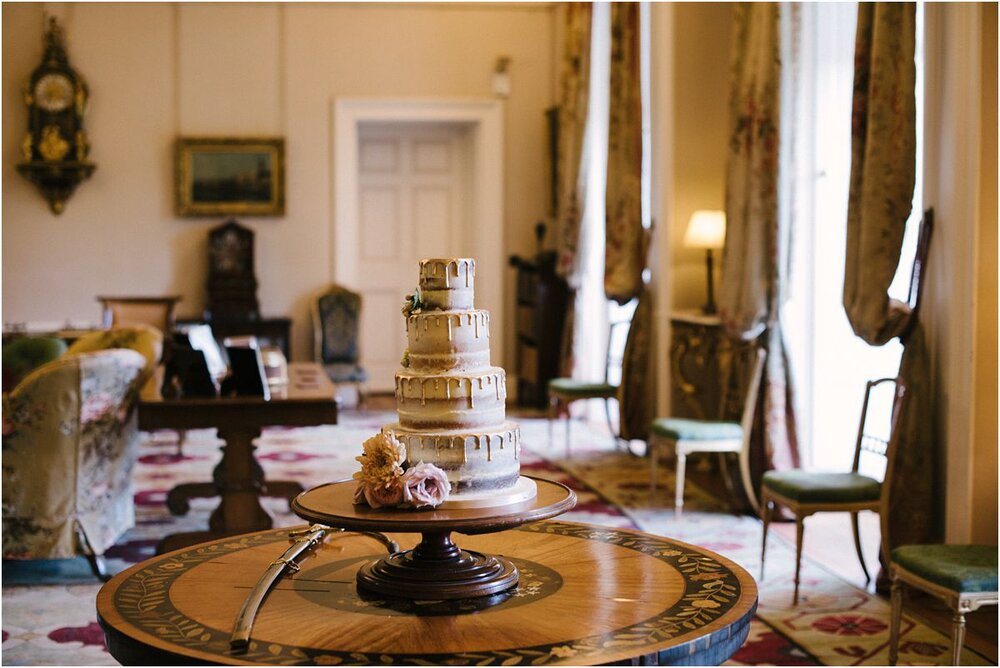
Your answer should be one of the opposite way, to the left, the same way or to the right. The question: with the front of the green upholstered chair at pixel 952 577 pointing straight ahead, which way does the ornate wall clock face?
to the left

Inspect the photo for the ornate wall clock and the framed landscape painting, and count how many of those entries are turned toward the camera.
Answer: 2

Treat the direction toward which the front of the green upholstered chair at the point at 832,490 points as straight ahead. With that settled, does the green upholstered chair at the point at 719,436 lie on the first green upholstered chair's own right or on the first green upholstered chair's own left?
on the first green upholstered chair's own right

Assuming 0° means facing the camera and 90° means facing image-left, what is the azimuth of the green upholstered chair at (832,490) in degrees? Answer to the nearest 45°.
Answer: approximately 45°

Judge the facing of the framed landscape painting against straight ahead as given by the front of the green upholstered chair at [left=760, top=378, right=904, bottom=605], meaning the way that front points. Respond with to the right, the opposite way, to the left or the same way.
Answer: to the left

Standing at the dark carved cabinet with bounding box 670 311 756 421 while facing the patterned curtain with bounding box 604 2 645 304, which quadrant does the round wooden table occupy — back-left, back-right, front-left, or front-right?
back-left

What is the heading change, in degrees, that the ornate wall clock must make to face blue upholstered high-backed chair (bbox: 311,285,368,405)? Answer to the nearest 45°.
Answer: approximately 90° to its left

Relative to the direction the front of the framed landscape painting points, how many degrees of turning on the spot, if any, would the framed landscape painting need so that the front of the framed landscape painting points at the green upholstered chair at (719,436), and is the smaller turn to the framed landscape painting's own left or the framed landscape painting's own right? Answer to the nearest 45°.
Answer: approximately 45° to the framed landscape painting's own left

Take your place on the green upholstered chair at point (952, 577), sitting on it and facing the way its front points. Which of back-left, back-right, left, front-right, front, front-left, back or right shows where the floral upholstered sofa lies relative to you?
front-right

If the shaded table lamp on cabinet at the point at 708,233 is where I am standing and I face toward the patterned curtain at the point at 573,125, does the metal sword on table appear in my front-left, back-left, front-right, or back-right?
back-left

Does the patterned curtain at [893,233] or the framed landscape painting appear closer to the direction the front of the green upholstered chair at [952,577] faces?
the framed landscape painting

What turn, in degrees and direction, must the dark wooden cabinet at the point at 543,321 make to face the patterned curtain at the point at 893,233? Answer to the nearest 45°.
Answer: approximately 45° to its left

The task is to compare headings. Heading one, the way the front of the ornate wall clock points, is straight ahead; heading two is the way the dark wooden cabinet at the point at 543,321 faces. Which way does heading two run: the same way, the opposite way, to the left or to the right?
to the right

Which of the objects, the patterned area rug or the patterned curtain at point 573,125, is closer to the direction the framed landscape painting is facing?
the patterned area rug
